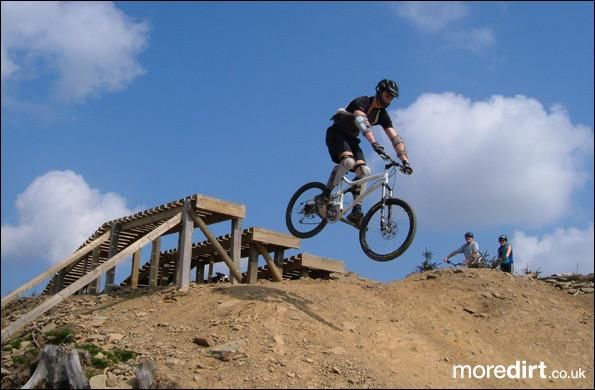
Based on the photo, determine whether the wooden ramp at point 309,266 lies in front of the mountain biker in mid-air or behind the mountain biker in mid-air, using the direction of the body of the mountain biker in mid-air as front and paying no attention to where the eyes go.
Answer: behind

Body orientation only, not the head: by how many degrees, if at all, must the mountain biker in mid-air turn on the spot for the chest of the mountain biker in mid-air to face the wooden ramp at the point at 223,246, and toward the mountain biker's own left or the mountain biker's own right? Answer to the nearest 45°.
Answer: approximately 180°

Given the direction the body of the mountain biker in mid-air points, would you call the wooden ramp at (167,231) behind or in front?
behind

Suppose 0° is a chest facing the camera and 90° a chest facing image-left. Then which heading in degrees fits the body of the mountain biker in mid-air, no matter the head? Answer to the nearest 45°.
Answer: approximately 315°

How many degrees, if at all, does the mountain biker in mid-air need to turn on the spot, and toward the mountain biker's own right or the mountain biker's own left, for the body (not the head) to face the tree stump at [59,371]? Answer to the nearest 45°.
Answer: approximately 90° to the mountain biker's own right
